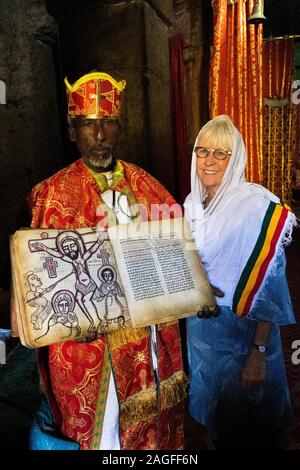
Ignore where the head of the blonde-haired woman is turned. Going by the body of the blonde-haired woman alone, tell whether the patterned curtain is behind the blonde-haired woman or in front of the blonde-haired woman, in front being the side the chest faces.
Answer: behind

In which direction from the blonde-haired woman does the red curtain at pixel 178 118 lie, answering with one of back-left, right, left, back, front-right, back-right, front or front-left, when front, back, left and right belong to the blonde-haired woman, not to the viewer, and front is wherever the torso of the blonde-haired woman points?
back-right

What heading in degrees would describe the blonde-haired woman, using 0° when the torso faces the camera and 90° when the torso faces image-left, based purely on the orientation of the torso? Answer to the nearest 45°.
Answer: approximately 45°

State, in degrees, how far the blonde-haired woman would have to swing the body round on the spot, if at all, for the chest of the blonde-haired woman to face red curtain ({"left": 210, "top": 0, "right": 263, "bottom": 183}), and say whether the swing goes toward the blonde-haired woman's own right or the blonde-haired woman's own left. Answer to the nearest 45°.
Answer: approximately 135° to the blonde-haired woman's own right
